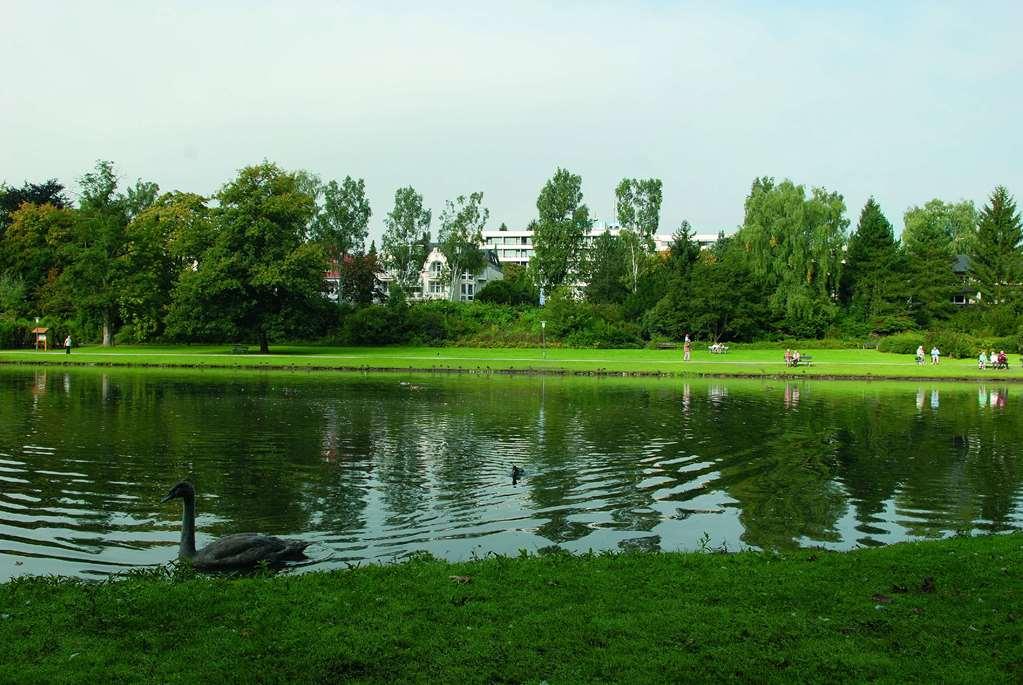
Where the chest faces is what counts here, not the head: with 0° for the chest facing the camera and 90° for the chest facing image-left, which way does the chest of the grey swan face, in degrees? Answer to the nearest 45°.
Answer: approximately 90°
